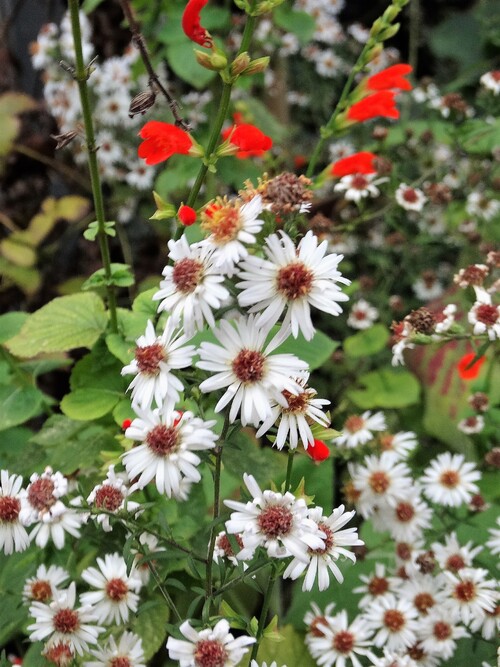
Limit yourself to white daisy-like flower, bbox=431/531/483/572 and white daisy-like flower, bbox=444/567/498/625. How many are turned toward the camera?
2

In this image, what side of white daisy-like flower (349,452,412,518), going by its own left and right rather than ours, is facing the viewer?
front

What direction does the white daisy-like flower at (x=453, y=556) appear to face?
toward the camera

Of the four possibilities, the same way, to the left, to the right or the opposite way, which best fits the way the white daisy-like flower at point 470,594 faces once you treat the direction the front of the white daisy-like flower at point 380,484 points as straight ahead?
the same way

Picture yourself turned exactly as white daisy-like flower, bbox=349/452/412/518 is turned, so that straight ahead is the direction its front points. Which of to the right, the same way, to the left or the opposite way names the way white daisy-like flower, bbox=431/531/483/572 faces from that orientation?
the same way

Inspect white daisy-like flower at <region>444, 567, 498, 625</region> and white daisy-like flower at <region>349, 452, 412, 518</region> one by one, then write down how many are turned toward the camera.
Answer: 2

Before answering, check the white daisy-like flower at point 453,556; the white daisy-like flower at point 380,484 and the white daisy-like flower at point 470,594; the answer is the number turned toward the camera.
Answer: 3
